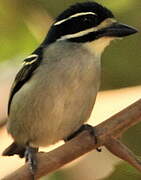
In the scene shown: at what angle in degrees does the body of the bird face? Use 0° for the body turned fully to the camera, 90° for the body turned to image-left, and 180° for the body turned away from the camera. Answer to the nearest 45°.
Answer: approximately 315°
